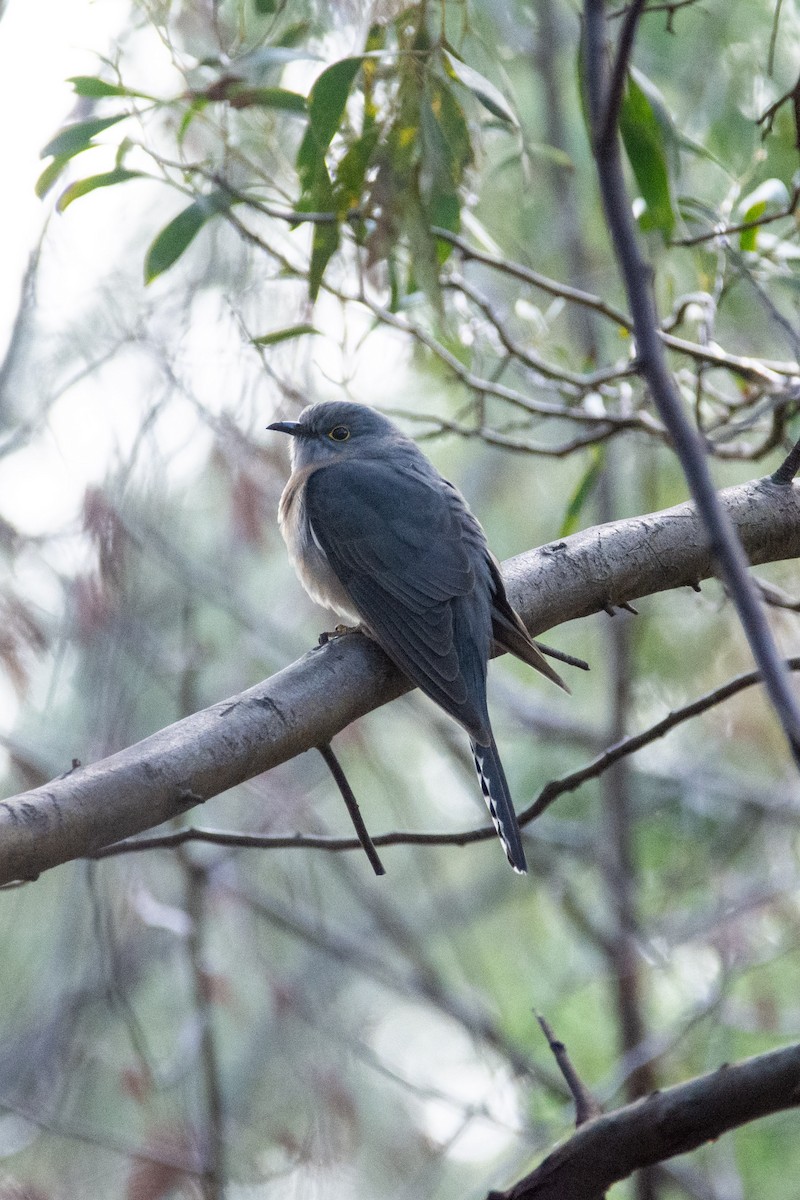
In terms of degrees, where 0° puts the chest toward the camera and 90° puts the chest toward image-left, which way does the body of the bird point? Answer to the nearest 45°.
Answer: approximately 135°

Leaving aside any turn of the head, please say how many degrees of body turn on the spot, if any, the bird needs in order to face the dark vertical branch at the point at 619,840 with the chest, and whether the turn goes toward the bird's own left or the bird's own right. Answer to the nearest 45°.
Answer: approximately 45° to the bird's own right

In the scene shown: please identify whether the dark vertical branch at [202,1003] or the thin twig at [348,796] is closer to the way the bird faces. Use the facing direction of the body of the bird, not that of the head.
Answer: the dark vertical branch

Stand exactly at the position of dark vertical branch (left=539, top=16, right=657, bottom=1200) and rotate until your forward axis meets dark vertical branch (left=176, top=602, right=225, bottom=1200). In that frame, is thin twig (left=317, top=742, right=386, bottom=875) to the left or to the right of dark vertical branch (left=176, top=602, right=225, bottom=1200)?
left

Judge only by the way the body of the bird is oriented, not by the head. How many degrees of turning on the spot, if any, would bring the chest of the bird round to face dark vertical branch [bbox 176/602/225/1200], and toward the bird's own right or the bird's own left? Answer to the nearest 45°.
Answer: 0° — it already faces it
